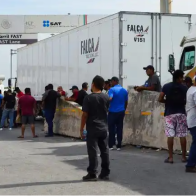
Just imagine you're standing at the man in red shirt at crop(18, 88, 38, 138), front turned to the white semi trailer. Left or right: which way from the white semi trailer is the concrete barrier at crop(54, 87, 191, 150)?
right

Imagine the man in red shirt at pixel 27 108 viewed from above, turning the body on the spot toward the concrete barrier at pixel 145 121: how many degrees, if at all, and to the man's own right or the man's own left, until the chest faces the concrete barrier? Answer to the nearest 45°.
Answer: approximately 135° to the man's own right

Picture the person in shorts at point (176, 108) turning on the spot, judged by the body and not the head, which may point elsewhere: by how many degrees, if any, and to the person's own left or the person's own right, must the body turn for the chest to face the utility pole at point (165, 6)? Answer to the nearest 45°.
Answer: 0° — they already face it

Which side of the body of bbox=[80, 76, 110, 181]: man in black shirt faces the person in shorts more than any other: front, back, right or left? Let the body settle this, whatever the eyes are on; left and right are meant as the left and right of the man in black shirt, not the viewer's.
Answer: right

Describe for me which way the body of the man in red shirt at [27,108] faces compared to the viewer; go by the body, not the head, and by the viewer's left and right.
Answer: facing away from the viewer

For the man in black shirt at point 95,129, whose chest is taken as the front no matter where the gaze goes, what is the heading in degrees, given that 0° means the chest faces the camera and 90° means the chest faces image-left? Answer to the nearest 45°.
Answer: approximately 135°

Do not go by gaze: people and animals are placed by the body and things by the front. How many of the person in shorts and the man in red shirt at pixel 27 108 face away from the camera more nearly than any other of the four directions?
2

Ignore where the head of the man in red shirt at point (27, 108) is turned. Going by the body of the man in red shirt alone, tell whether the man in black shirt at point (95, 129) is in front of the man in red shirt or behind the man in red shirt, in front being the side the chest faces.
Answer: behind
